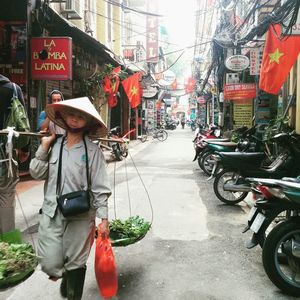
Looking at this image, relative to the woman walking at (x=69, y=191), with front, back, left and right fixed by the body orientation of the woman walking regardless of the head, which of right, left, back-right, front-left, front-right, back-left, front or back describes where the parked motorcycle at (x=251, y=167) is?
back-left

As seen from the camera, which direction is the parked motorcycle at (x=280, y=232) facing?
to the viewer's right

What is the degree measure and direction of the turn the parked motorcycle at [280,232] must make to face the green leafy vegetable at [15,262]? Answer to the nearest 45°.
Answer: approximately 135° to its right

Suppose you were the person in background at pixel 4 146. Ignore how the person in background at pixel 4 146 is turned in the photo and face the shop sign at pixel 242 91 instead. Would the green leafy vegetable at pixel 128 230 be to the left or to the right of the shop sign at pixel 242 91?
right

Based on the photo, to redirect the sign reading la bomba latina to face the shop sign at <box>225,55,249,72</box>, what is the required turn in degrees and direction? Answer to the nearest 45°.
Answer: approximately 90° to its left

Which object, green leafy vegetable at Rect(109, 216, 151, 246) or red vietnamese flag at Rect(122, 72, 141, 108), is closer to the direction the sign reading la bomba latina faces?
the green leafy vegetable
